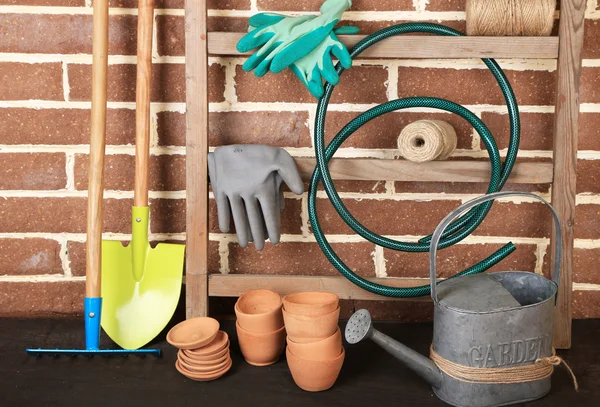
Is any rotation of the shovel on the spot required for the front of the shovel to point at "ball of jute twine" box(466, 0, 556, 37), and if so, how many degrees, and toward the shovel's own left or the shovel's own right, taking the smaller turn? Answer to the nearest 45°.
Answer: approximately 90° to the shovel's own left

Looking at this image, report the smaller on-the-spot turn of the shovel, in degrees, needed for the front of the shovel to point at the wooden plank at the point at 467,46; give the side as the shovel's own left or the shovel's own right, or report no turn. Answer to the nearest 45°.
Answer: approximately 90° to the shovel's own left

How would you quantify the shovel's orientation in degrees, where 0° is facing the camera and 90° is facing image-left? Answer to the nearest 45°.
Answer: approximately 0°

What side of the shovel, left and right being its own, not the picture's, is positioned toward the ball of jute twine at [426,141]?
left
